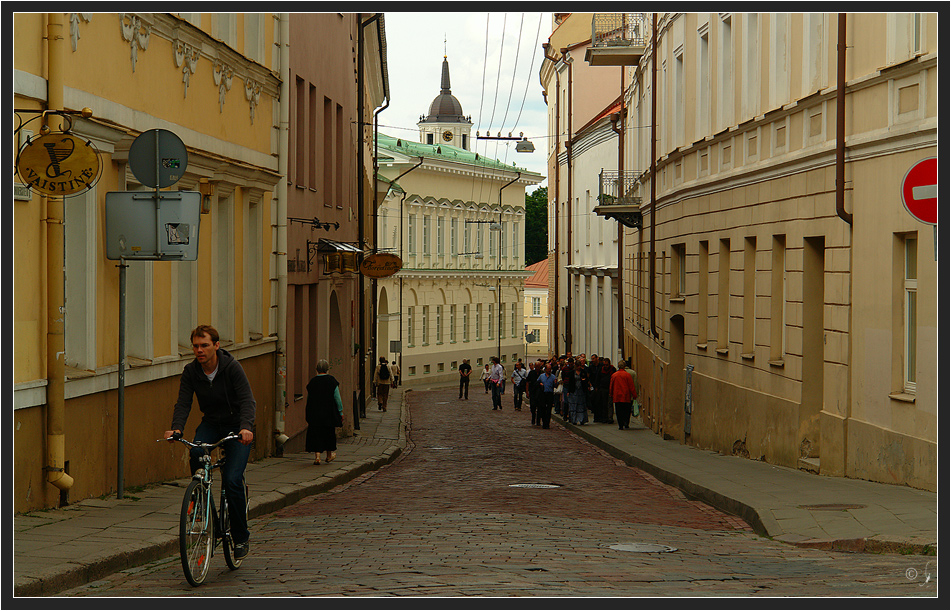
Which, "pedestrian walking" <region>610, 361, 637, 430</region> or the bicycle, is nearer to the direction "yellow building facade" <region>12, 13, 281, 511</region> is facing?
the bicycle

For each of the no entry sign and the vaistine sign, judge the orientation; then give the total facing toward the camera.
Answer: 2

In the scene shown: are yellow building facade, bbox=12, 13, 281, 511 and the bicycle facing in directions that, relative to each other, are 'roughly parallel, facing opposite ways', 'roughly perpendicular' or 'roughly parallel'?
roughly perpendicular

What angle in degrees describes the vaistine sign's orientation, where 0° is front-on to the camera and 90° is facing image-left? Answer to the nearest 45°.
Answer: approximately 0°

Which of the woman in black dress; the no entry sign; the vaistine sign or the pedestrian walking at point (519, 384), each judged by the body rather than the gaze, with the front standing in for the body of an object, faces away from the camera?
the woman in black dress

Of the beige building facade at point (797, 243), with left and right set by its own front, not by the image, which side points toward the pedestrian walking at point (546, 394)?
right

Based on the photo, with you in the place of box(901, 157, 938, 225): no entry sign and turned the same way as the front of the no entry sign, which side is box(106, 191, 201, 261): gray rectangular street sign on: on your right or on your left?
on your right

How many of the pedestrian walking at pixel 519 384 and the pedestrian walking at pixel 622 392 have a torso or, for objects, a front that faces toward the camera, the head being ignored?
1

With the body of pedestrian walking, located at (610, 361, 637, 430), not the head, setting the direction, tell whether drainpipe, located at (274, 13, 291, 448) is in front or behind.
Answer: behind
